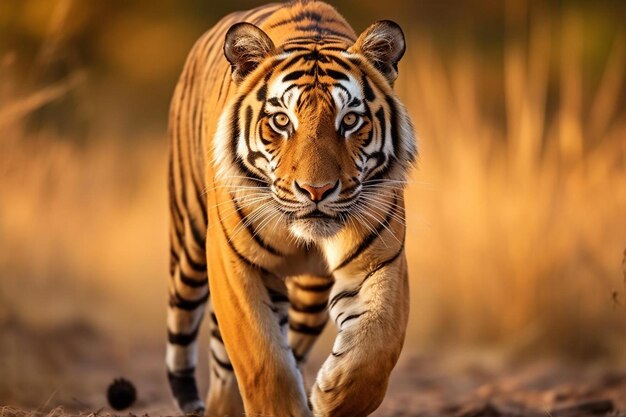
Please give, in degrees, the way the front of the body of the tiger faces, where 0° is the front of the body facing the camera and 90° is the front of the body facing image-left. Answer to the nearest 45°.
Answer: approximately 0°

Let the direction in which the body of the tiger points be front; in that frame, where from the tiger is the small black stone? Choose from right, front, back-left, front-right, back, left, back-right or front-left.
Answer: back-right
